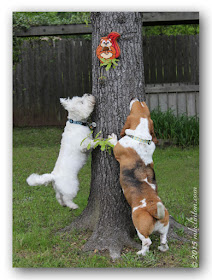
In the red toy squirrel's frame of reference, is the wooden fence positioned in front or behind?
behind

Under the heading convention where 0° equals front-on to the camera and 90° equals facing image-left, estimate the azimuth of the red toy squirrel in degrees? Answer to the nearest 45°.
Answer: approximately 0°
